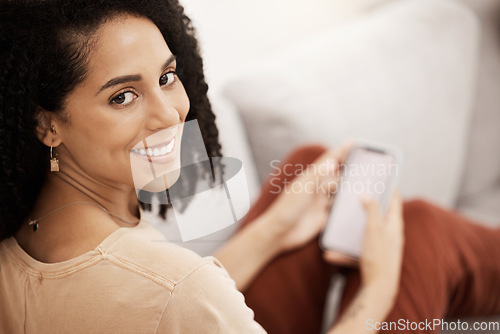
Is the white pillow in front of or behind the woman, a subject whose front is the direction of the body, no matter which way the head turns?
in front

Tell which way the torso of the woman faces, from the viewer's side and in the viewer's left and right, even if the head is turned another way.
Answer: facing away from the viewer and to the right of the viewer

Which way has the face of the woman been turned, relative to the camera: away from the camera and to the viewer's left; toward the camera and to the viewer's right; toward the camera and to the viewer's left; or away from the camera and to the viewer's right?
toward the camera and to the viewer's right
